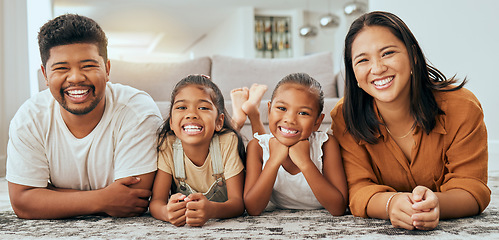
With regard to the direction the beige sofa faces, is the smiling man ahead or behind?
ahead

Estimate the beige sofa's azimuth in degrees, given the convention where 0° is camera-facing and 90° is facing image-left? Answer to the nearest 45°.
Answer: approximately 0°
